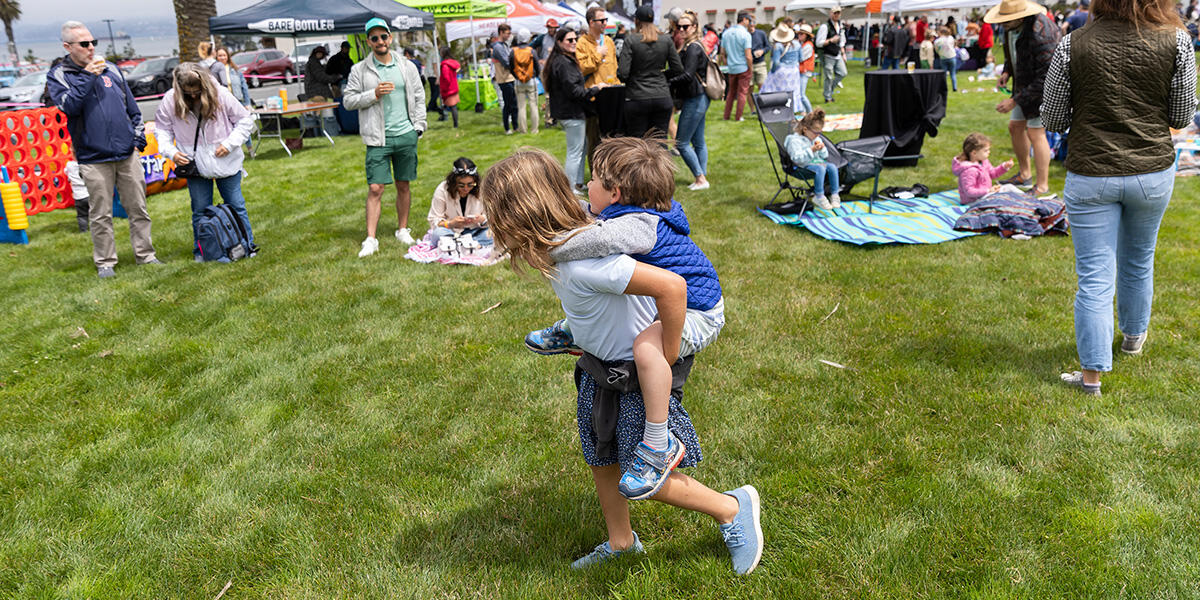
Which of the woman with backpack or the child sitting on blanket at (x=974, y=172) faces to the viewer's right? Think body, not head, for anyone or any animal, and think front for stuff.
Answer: the child sitting on blanket

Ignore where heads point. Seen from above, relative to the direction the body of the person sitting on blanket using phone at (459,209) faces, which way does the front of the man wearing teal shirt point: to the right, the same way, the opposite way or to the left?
the same way

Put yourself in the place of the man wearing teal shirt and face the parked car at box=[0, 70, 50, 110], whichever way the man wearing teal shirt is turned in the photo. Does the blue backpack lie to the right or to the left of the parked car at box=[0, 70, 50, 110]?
left

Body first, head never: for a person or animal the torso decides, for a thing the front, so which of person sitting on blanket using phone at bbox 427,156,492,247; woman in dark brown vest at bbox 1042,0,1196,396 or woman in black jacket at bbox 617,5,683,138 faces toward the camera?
the person sitting on blanket using phone

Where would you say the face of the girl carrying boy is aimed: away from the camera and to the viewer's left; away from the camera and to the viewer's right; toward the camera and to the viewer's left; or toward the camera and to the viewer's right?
away from the camera and to the viewer's left

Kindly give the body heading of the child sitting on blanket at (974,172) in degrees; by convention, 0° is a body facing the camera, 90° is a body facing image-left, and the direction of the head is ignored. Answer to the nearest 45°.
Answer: approximately 270°

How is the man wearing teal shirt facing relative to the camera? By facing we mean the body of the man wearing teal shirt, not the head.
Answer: toward the camera

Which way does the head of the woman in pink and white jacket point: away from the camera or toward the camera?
toward the camera

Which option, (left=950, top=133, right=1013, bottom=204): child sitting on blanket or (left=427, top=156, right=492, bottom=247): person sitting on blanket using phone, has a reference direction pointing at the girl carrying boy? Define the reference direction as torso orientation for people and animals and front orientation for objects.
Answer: (left=427, top=156, right=492, bottom=247): person sitting on blanket using phone

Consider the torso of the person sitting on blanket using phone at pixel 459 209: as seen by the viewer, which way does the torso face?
toward the camera

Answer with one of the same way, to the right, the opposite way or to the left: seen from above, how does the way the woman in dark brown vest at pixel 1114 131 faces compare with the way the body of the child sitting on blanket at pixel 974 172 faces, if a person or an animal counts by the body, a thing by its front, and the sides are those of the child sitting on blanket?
to the left
